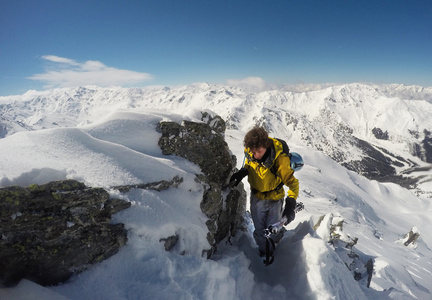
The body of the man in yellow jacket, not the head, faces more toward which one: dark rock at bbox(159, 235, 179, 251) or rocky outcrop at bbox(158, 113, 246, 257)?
the dark rock

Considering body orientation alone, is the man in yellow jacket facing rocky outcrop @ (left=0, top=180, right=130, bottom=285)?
yes

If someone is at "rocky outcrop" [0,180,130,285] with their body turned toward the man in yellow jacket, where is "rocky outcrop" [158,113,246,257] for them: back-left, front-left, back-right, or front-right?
front-left

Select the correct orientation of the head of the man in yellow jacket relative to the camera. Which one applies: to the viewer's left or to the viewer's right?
to the viewer's left

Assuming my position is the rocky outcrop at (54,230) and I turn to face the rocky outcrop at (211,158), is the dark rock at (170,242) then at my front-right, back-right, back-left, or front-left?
front-right

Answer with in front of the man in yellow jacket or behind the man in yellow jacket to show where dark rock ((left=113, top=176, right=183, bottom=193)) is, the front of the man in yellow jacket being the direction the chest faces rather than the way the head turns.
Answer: in front

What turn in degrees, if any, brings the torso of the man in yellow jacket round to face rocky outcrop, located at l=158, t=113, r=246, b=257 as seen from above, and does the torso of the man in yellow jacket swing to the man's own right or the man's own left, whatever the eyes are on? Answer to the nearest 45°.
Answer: approximately 90° to the man's own right

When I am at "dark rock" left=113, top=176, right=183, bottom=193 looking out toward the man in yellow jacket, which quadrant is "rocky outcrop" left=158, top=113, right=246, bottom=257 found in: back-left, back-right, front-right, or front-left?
front-left

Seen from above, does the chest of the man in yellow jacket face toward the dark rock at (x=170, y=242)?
yes

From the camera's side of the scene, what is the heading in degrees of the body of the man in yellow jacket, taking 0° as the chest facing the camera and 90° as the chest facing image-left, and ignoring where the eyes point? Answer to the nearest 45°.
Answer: approximately 45°
